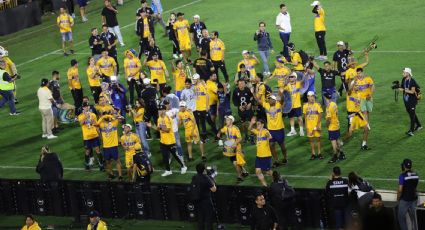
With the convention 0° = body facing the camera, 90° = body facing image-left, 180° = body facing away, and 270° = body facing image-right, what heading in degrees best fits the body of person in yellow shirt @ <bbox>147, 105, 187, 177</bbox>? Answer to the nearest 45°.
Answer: approximately 45°

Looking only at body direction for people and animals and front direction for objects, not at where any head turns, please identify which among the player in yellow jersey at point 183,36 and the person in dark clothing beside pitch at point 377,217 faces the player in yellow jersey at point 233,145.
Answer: the player in yellow jersey at point 183,36

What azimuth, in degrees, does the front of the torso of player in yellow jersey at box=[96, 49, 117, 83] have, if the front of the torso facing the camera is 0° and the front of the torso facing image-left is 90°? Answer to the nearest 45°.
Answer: approximately 0°

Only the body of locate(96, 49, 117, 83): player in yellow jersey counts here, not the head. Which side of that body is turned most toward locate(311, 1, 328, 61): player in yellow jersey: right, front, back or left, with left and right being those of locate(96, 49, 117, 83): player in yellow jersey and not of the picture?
left

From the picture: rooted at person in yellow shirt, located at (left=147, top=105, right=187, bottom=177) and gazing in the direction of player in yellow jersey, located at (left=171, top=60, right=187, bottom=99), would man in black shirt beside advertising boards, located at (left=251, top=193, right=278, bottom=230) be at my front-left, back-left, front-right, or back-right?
back-right

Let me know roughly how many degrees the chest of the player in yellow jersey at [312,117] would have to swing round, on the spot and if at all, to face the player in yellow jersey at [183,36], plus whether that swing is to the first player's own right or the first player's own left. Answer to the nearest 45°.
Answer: approximately 135° to the first player's own right

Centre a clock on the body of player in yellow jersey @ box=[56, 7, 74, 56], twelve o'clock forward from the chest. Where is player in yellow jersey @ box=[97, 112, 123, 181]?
player in yellow jersey @ box=[97, 112, 123, 181] is roughly at 12 o'clock from player in yellow jersey @ box=[56, 7, 74, 56].

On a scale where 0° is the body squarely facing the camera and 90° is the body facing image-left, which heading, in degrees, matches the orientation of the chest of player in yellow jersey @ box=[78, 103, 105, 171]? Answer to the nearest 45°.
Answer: approximately 0°
